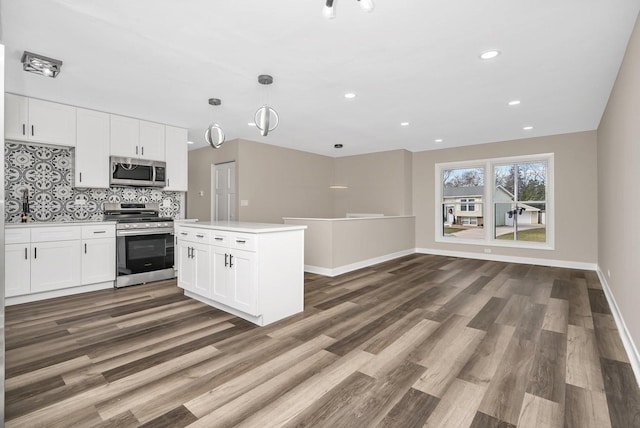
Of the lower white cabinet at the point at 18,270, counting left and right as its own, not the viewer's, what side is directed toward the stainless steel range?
left

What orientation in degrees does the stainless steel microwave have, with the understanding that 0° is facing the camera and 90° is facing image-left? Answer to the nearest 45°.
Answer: approximately 0°

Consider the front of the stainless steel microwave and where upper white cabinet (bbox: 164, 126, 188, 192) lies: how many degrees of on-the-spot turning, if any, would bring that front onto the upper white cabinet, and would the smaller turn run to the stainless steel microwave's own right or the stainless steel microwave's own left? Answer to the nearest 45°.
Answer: approximately 90° to the stainless steel microwave's own left

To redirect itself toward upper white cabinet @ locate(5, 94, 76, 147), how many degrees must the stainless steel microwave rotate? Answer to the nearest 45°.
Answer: approximately 90° to its right

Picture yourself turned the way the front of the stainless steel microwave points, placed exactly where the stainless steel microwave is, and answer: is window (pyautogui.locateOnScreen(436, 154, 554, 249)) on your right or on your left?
on your left

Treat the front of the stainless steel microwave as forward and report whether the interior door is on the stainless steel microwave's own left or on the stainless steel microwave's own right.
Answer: on the stainless steel microwave's own left

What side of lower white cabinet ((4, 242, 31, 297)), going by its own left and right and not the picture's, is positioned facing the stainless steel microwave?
left

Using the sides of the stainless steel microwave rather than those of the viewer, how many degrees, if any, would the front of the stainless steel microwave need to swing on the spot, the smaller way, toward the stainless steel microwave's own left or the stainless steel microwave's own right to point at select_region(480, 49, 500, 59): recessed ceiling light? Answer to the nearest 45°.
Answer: approximately 45° to the stainless steel microwave's own left
